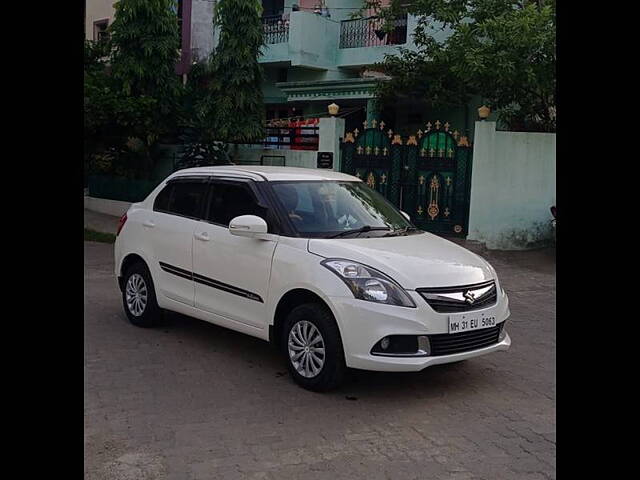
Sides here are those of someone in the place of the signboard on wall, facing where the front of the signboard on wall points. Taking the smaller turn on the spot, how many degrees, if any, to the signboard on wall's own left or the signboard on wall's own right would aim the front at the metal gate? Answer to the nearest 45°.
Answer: approximately 45° to the signboard on wall's own left

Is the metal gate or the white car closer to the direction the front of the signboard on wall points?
the white car

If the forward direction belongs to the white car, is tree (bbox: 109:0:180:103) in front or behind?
behind

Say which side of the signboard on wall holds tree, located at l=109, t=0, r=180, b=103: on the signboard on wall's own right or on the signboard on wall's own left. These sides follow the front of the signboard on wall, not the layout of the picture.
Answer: on the signboard on wall's own right

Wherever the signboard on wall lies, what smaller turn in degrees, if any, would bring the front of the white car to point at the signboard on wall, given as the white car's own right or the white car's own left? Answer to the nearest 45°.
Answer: approximately 135° to the white car's own left

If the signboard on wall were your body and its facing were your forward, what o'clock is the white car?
The white car is roughly at 12 o'clock from the signboard on wall.

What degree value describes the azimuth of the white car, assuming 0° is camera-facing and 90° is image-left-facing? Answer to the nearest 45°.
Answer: approximately 315°

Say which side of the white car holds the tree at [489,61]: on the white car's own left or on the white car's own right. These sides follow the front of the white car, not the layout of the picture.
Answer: on the white car's own left

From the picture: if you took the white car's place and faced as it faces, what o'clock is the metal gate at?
The metal gate is roughly at 8 o'clock from the white car.

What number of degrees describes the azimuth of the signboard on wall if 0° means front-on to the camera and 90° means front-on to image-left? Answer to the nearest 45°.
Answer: approximately 0°
